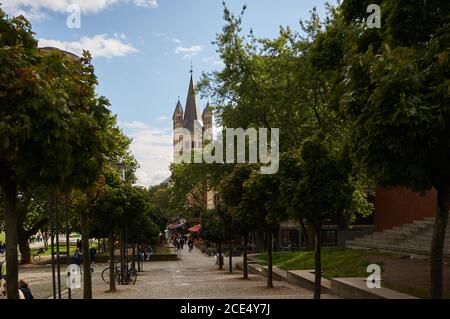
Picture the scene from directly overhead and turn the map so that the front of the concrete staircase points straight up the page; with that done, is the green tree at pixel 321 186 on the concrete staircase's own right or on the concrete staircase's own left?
on the concrete staircase's own left

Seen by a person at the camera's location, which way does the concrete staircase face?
facing to the left of the viewer

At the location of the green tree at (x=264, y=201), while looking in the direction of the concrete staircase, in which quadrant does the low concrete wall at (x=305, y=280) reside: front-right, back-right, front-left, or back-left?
front-right

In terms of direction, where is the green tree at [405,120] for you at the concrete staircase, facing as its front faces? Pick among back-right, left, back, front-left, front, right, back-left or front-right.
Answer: left
